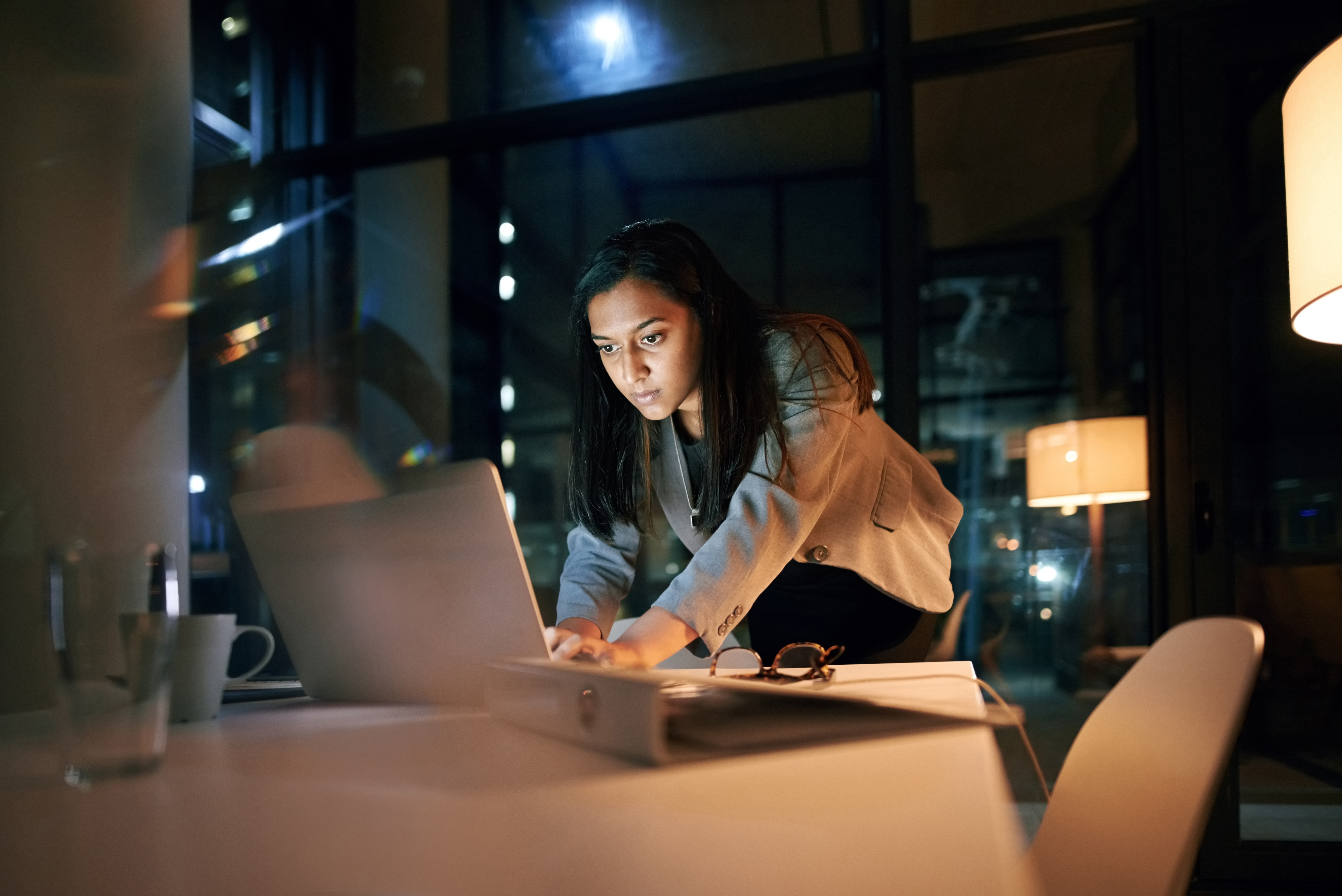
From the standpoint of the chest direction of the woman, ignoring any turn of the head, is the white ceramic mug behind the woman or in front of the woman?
in front

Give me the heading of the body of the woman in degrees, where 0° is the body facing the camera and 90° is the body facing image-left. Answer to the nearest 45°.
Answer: approximately 45°

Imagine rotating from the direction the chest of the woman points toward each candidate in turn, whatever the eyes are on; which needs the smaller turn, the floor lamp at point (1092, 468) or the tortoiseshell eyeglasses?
the tortoiseshell eyeglasses

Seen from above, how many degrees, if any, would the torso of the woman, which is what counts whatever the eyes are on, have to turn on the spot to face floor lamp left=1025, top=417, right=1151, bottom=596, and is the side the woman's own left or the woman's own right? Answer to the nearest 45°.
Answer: approximately 180°

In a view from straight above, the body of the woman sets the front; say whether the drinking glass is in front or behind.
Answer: in front
